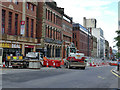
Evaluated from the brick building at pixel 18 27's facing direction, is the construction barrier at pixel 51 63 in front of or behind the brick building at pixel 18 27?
in front

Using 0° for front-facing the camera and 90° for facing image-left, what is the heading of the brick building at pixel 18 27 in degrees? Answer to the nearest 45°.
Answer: approximately 315°
